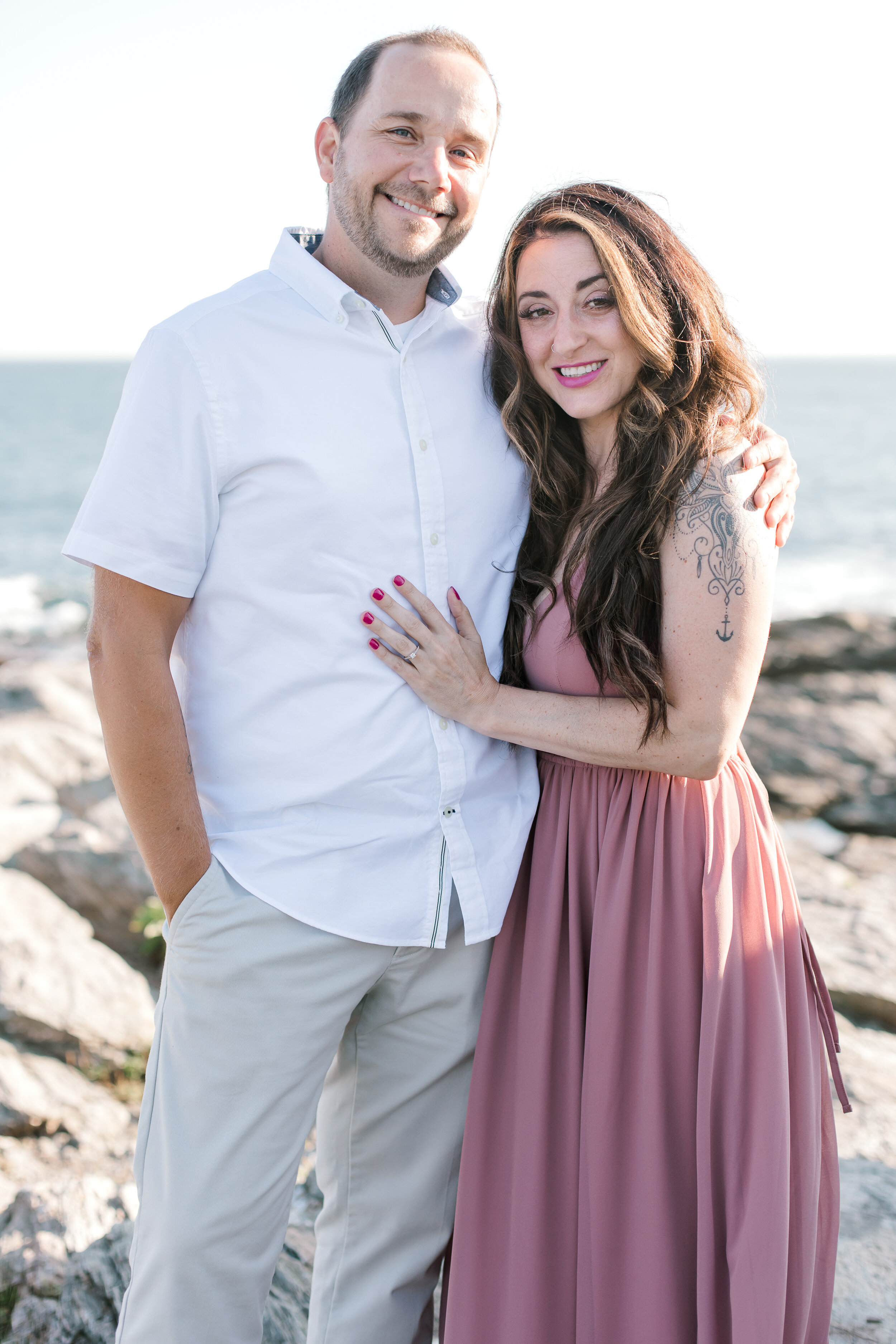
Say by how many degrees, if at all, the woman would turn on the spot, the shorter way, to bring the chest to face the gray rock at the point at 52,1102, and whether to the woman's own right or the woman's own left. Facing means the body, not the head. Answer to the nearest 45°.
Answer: approximately 90° to the woman's own right

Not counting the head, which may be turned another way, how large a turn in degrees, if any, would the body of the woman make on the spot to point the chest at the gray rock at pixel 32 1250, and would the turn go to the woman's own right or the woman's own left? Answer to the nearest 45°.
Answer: approximately 45° to the woman's own right

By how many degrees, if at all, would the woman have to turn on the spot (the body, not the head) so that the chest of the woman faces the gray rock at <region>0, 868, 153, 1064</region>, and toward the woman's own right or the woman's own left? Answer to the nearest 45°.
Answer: approximately 90° to the woman's own right

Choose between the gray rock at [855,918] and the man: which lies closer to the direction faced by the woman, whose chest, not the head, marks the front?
the man

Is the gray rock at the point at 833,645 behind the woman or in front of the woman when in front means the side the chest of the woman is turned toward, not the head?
behind

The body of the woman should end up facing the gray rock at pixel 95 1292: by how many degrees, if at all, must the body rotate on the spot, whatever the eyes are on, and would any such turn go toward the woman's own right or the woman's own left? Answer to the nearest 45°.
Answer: approximately 45° to the woman's own right

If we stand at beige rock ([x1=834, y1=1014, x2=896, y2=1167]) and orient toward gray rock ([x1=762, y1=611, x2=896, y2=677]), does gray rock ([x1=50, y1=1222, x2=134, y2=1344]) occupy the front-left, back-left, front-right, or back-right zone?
back-left

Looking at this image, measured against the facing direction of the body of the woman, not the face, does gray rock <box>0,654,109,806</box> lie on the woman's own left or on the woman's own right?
on the woman's own right

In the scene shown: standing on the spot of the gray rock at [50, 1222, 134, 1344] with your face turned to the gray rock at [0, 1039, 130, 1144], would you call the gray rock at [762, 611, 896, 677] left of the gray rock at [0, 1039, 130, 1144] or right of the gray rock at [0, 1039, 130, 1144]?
right

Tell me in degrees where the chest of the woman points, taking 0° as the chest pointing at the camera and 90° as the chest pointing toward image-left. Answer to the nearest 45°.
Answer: approximately 45°

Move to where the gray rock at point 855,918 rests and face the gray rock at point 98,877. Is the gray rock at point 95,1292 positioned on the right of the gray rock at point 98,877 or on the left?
left

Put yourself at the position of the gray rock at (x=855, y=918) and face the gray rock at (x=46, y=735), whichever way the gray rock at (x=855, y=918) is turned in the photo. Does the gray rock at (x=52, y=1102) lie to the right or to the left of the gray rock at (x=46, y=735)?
left
